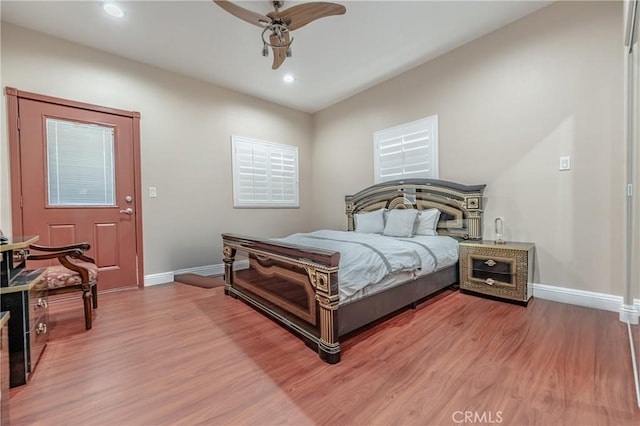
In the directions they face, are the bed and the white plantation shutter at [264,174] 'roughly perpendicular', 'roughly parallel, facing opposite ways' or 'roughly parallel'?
roughly perpendicular

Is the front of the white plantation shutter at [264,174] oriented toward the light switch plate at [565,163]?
yes

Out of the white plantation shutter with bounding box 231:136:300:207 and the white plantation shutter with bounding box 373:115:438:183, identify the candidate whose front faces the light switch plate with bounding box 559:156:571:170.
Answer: the white plantation shutter with bounding box 231:136:300:207

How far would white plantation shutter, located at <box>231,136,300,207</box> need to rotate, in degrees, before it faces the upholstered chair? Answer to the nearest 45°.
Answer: approximately 90° to its right

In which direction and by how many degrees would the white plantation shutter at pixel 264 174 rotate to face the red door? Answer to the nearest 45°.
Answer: approximately 90° to its right

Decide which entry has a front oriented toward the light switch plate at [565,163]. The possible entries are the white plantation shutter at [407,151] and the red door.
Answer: the red door

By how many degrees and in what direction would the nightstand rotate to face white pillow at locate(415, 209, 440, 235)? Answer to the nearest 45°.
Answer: approximately 90° to its right

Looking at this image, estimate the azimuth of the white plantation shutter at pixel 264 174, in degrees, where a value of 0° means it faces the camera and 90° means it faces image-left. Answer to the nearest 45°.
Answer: approximately 315°

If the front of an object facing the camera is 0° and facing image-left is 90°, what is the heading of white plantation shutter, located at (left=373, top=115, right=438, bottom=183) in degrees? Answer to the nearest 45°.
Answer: approximately 45°
